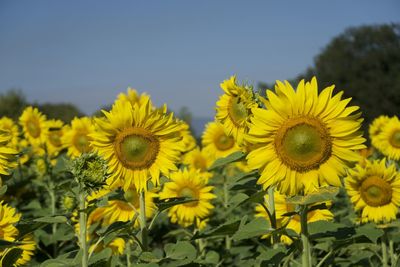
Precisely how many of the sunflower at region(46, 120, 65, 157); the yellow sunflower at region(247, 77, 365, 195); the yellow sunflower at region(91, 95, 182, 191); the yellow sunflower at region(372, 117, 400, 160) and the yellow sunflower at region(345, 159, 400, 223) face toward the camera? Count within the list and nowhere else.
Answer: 5

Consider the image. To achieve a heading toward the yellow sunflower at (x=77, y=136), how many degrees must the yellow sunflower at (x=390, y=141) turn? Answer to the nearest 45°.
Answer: approximately 45° to its right

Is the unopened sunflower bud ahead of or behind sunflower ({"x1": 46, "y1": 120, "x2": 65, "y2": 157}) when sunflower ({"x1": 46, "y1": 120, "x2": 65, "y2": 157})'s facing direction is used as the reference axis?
ahead

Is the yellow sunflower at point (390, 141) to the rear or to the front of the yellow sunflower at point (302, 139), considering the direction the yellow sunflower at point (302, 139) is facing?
to the rear

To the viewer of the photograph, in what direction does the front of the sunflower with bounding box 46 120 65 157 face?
facing the viewer

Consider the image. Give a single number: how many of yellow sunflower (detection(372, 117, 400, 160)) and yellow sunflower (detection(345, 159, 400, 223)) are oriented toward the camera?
2

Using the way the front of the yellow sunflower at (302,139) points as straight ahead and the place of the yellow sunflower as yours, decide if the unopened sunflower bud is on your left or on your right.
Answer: on your right

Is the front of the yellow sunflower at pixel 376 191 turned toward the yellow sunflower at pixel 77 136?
no

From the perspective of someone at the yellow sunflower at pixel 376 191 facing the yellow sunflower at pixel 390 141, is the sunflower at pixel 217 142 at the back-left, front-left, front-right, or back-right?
front-left

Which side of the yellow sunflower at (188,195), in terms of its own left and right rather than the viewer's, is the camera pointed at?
front

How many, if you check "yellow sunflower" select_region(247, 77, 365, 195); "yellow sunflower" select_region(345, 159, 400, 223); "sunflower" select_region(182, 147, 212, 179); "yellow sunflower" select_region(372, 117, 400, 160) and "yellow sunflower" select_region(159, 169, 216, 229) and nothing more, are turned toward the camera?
5

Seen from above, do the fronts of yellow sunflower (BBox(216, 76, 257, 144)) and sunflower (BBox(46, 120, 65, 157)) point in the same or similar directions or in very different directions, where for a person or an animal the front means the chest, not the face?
same or similar directions

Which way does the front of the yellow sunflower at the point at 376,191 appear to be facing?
toward the camera

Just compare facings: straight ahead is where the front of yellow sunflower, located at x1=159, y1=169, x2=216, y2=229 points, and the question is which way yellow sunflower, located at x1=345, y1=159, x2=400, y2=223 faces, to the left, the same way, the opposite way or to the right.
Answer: the same way

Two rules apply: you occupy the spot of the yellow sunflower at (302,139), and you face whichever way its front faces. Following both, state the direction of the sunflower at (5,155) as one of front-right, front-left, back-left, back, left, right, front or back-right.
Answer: right

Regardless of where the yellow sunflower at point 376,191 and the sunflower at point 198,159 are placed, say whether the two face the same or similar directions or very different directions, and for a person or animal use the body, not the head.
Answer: same or similar directions
